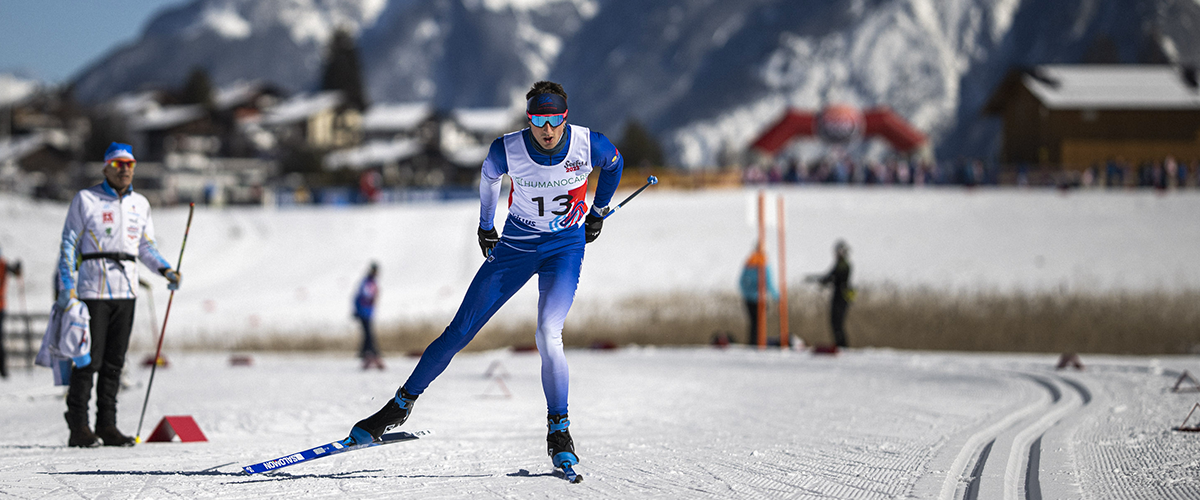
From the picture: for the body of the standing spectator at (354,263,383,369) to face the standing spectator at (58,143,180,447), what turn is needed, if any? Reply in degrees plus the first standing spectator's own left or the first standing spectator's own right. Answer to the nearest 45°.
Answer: approximately 90° to the first standing spectator's own right

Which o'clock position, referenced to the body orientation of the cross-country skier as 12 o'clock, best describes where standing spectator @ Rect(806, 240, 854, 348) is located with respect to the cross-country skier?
The standing spectator is roughly at 7 o'clock from the cross-country skier.

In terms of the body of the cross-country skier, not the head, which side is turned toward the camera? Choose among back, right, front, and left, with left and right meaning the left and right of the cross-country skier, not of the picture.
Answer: front

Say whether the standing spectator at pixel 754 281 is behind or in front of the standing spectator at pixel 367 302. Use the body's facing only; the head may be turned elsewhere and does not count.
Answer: in front

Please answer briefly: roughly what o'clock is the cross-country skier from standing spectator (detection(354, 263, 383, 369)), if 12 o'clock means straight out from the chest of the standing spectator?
The cross-country skier is roughly at 3 o'clock from the standing spectator.

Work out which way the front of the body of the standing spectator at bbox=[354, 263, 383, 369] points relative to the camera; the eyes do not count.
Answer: to the viewer's right

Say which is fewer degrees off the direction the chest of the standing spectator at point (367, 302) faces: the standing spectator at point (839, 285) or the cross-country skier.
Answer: the standing spectator

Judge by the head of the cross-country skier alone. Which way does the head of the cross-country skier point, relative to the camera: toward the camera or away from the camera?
toward the camera

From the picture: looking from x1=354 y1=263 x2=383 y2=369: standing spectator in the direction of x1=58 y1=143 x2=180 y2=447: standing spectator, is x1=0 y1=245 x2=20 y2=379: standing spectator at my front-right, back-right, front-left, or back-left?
front-right

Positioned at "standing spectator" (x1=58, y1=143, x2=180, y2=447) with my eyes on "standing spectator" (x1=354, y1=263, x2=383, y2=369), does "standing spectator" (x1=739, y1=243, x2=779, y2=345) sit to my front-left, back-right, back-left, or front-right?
front-right

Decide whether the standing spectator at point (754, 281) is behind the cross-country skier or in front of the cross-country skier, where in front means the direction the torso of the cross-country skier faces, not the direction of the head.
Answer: behind
